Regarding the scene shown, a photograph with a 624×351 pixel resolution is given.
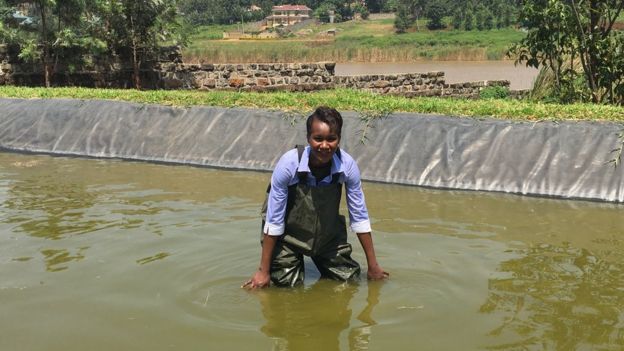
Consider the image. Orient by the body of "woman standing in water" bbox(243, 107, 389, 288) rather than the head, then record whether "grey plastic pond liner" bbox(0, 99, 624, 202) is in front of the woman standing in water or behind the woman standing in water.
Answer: behind

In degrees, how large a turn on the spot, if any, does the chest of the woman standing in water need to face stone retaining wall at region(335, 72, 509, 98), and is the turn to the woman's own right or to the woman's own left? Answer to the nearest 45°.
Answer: approximately 180°

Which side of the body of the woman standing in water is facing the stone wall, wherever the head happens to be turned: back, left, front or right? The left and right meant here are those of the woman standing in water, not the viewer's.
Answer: back

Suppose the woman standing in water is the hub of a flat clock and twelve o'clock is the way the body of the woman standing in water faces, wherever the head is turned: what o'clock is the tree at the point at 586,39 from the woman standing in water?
The tree is roughly at 7 o'clock from the woman standing in water.

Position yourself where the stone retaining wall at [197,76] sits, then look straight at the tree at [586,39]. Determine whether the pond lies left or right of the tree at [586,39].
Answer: right

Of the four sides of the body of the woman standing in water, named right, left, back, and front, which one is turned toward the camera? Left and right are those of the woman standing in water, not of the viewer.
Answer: front

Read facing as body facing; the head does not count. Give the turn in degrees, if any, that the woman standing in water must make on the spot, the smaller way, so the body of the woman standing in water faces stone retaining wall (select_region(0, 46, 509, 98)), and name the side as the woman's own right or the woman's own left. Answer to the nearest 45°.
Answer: approximately 180°
